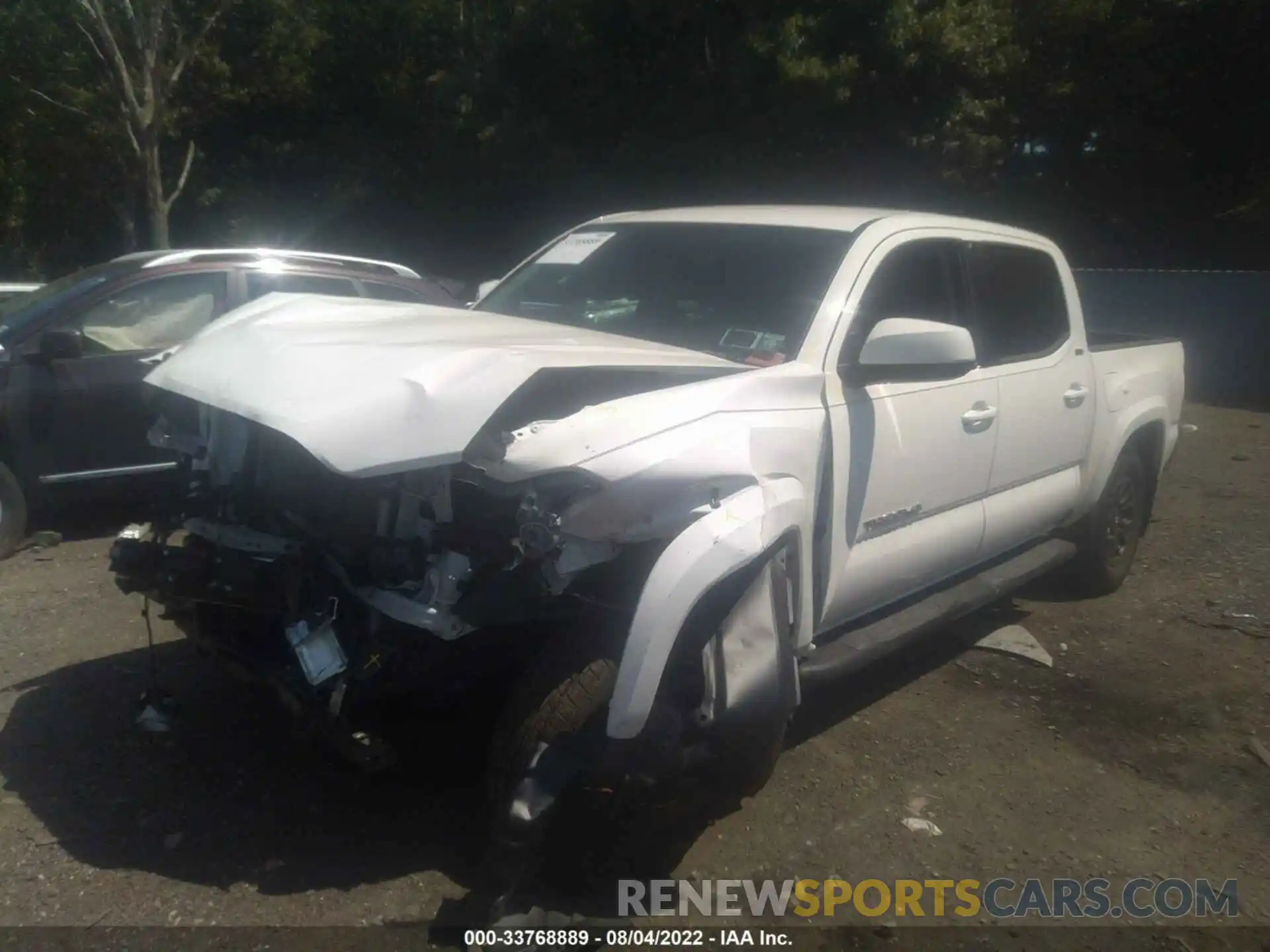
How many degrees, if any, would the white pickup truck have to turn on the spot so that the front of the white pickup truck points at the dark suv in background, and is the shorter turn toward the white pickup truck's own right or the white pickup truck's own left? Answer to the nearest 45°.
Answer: approximately 90° to the white pickup truck's own right

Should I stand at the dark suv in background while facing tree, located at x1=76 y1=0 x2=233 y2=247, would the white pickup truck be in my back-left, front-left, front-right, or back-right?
back-right

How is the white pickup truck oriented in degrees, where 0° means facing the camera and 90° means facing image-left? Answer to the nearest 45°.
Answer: approximately 45°

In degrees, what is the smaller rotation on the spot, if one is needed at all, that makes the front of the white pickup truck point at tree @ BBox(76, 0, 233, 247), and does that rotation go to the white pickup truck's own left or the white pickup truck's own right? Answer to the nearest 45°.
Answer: approximately 90° to the white pickup truck's own right
